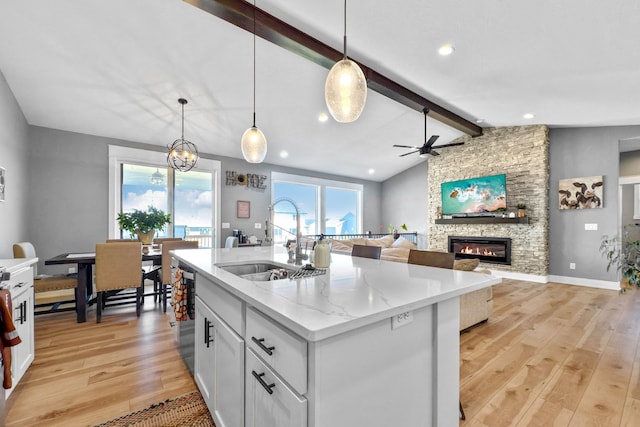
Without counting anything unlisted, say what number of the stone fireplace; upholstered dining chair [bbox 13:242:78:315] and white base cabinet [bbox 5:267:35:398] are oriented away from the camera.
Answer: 0

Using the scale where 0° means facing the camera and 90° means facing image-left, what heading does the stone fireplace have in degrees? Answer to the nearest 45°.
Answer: approximately 45°

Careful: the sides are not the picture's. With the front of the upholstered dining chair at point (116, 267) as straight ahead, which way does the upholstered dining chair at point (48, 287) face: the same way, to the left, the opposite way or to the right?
to the right

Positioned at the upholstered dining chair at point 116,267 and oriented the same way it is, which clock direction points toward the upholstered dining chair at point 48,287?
the upholstered dining chair at point 48,287 is roughly at 10 o'clock from the upholstered dining chair at point 116,267.

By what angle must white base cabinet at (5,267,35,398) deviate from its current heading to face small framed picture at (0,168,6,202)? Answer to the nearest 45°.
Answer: approximately 90° to its left

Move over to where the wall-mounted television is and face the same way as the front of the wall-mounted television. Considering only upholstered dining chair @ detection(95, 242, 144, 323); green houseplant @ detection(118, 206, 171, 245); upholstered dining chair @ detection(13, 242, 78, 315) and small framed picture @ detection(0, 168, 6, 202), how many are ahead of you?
4

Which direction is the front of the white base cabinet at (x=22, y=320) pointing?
to the viewer's right

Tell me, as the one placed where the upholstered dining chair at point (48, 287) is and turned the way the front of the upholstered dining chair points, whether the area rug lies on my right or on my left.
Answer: on my right

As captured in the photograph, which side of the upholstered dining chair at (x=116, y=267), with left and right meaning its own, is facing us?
back

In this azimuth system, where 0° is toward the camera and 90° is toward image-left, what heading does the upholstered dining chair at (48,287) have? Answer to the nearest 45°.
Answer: approximately 270°

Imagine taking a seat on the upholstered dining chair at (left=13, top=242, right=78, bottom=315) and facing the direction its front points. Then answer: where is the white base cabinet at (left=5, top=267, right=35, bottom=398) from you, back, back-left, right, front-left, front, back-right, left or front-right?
right

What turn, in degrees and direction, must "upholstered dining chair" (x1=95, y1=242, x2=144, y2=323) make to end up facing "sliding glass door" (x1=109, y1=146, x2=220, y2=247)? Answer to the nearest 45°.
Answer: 0° — it already faces it

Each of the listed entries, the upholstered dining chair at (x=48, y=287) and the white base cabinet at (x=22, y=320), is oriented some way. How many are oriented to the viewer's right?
2

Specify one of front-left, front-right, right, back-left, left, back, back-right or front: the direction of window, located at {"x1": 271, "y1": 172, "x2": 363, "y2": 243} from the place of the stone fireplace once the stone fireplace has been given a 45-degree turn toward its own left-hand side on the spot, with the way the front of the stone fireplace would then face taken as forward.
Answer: right

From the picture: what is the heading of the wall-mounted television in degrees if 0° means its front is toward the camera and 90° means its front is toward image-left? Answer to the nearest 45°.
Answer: approximately 45°

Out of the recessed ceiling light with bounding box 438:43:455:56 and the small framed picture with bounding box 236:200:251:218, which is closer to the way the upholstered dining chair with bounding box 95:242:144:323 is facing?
the small framed picture

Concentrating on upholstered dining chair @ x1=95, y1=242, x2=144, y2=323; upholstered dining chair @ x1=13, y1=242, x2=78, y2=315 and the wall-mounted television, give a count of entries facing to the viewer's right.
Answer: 1

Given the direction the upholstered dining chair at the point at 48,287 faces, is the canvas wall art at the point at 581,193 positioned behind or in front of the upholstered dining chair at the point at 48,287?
in front
